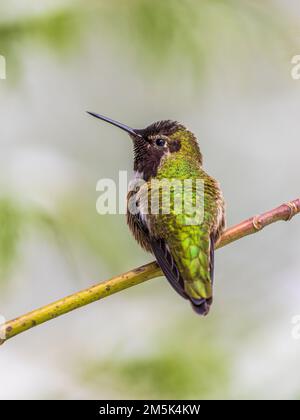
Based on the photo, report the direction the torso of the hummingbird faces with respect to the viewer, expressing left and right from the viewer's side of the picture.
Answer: facing away from the viewer and to the left of the viewer
